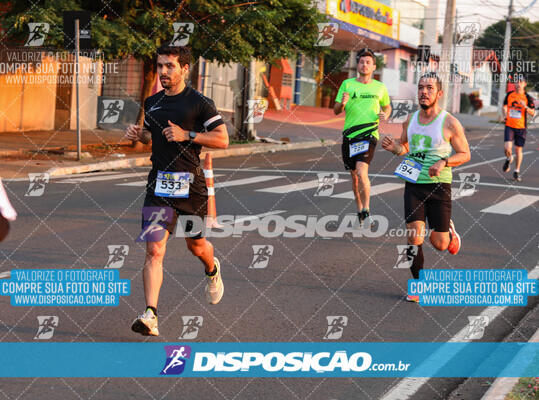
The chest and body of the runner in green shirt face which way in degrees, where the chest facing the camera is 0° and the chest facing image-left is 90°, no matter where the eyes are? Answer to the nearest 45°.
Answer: approximately 0°

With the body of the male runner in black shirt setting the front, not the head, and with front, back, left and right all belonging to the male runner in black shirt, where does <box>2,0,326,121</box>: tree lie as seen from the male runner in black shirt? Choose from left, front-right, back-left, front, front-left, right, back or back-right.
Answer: back-right

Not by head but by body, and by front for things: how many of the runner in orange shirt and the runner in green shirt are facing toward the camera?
2

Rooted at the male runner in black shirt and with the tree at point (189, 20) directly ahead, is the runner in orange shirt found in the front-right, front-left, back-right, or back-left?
front-right

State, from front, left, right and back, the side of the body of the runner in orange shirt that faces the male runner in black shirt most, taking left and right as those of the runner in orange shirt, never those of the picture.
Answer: front

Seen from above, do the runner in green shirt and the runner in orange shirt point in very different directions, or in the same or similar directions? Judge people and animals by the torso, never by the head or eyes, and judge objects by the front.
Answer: same or similar directions

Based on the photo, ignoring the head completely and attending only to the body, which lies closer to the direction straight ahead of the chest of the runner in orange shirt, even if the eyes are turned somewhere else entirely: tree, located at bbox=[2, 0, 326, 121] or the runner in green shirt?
the runner in green shirt

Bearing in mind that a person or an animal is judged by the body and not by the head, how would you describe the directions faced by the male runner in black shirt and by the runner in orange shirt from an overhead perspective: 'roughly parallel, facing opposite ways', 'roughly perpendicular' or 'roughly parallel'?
roughly parallel

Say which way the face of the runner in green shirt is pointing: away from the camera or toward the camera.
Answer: toward the camera

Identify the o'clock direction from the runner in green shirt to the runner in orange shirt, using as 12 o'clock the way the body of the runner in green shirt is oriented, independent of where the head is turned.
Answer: The runner in orange shirt is roughly at 7 o'clock from the runner in green shirt.

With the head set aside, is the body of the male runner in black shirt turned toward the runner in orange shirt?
no

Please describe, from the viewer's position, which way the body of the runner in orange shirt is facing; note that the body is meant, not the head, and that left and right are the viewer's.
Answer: facing the viewer

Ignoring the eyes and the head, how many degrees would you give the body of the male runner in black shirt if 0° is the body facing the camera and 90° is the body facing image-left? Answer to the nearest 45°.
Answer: approximately 45°

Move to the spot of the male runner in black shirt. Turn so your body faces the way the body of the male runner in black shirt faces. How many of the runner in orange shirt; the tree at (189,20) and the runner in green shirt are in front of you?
0
